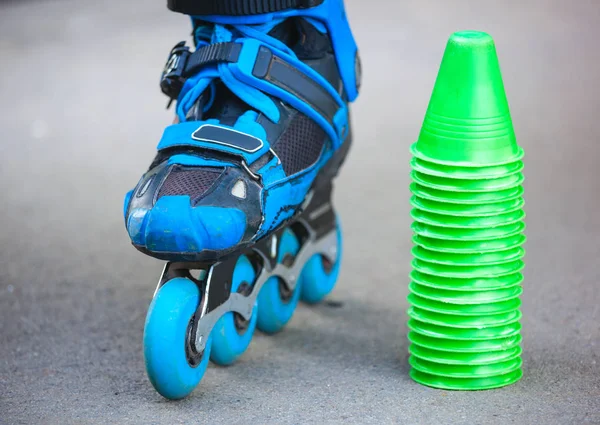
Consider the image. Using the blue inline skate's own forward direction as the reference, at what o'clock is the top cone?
The top cone is roughly at 8 o'clock from the blue inline skate.

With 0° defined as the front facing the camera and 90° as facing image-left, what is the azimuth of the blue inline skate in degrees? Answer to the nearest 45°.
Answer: approximately 45°
